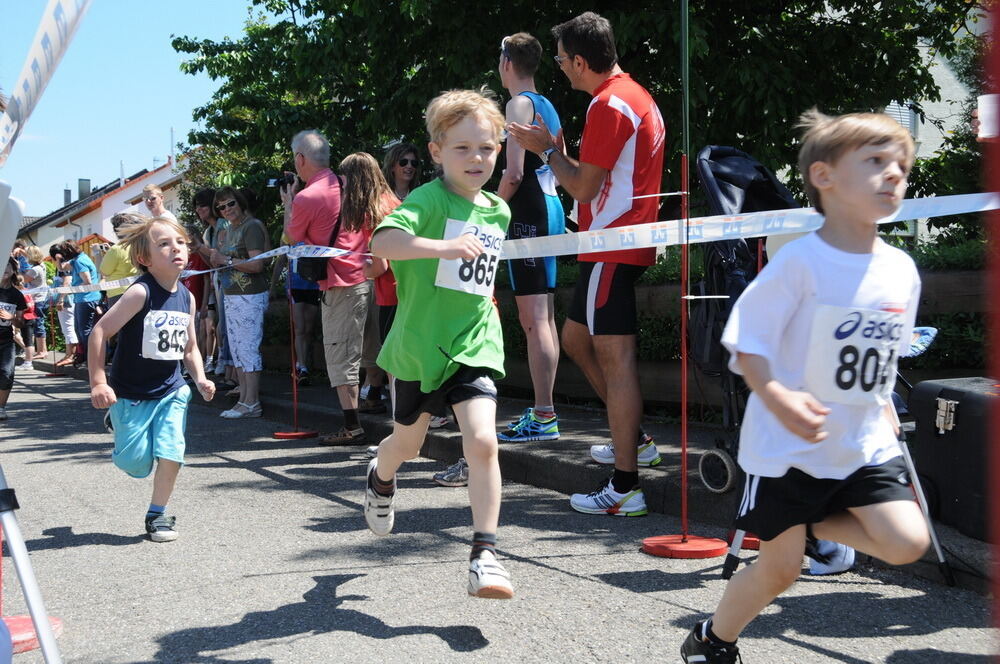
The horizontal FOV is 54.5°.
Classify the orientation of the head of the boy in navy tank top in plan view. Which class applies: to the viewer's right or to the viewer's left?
to the viewer's right

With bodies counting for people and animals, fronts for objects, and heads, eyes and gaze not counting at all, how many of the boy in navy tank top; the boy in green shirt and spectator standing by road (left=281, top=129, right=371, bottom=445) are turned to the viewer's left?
1

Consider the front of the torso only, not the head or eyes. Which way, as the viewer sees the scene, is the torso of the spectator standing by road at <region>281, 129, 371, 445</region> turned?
to the viewer's left

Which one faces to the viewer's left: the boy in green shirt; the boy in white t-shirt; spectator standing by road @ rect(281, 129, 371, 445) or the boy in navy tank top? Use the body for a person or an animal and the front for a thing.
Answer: the spectator standing by road

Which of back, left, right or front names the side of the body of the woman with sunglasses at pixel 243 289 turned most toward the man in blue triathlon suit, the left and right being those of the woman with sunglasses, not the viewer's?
left

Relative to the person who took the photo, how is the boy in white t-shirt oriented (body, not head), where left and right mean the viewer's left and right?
facing the viewer and to the right of the viewer

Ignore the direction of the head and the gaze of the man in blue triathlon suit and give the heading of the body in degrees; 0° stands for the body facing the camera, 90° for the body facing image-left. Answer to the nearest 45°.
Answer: approximately 90°

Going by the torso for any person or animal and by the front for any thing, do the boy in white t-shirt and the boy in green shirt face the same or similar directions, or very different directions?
same or similar directions

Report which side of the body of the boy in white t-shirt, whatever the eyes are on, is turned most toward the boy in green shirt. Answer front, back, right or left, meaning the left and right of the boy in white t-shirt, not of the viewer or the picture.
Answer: back
